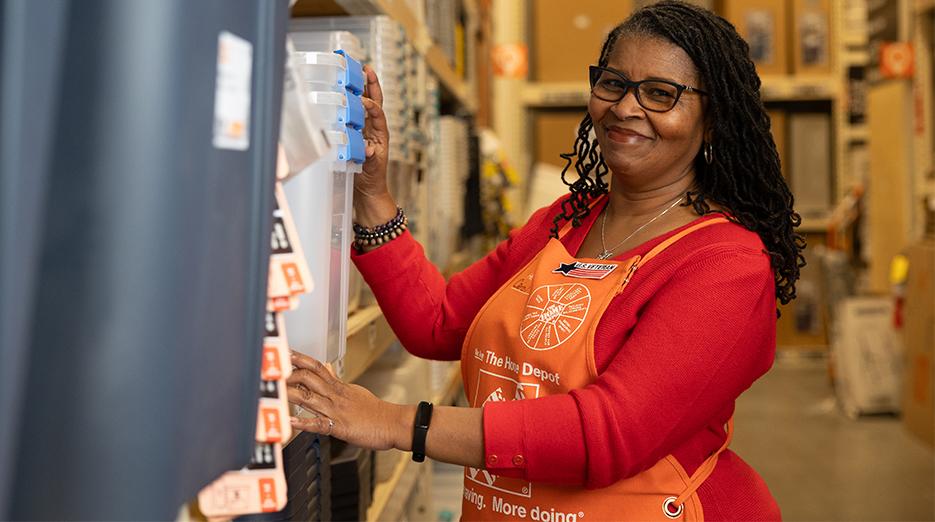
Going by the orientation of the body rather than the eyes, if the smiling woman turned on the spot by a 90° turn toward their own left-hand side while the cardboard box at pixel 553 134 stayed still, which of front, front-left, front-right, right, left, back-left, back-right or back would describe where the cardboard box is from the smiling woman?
back-left

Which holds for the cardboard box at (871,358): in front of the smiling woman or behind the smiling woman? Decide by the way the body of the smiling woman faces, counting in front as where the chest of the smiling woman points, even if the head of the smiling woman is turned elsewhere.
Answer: behind

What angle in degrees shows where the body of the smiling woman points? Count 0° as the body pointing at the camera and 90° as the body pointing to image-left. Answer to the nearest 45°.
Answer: approximately 45°

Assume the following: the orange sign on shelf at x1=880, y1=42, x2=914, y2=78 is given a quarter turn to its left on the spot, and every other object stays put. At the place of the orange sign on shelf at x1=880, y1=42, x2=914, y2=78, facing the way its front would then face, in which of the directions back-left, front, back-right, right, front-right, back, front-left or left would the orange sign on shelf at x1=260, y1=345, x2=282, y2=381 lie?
right

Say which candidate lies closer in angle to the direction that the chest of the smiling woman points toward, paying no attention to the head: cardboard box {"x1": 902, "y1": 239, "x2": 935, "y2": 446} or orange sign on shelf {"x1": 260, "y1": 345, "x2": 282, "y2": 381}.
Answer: the orange sign on shelf

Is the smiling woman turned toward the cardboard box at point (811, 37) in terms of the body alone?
no

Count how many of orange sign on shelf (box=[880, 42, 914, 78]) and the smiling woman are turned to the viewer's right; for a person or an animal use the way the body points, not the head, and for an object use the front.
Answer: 0

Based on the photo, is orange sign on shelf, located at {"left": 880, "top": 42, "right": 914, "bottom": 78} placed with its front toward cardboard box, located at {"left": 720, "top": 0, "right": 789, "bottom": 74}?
no

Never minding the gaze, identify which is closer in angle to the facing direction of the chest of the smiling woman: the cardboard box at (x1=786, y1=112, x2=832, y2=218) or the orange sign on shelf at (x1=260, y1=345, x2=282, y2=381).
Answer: the orange sign on shelf

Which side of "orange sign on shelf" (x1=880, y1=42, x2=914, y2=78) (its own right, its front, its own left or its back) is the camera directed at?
front

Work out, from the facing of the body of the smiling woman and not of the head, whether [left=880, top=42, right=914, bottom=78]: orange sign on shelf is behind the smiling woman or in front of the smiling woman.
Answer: behind

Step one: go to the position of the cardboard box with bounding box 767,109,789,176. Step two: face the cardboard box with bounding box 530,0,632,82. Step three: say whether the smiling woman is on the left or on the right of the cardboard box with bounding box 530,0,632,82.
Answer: left

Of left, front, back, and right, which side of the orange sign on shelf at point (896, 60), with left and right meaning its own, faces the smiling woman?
front
